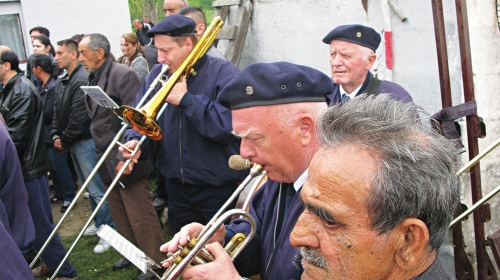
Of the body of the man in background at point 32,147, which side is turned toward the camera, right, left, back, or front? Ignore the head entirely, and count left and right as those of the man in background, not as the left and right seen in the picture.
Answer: left

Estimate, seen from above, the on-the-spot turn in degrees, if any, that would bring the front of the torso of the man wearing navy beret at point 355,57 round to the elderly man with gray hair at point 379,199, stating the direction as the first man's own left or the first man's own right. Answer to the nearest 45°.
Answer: approximately 45° to the first man's own left

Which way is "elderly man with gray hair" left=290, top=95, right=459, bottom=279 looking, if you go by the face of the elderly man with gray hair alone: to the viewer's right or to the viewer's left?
to the viewer's left

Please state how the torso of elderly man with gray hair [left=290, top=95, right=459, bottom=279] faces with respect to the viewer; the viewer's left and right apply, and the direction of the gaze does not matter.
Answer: facing to the left of the viewer

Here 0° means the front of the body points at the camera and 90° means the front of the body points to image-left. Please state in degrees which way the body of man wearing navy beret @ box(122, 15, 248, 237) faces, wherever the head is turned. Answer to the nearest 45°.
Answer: approximately 45°

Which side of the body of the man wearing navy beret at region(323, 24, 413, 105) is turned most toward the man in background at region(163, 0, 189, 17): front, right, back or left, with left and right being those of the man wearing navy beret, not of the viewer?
right

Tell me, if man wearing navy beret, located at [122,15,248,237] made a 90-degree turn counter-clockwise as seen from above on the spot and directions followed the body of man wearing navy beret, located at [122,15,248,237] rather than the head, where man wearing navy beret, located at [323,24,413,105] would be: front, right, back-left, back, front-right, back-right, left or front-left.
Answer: front-left
